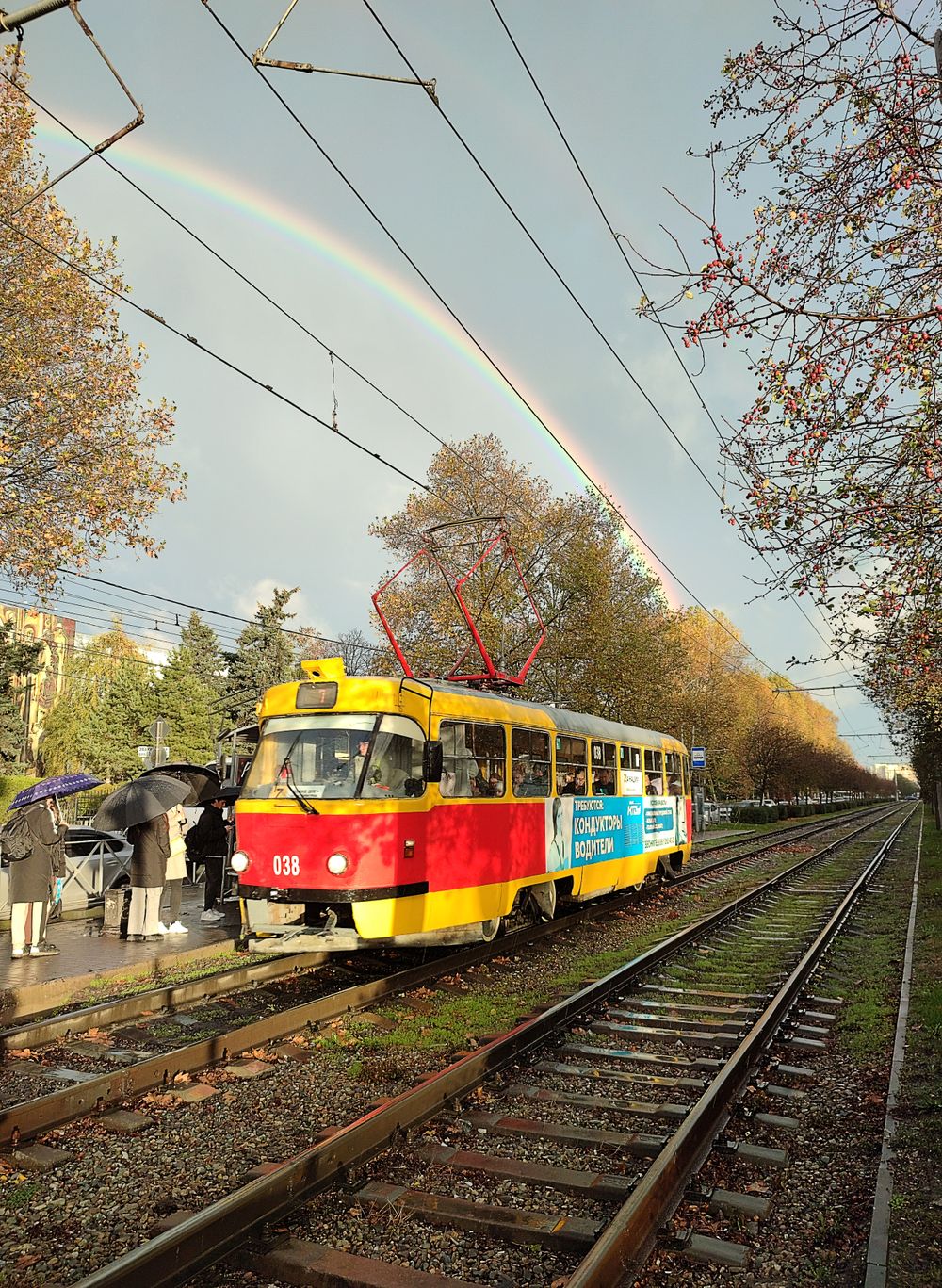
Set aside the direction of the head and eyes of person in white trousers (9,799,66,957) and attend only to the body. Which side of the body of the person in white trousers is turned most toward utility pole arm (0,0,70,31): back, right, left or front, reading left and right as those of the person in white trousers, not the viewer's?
right

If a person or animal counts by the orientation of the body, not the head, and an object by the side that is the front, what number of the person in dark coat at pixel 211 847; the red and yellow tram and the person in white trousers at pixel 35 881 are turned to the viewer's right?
2

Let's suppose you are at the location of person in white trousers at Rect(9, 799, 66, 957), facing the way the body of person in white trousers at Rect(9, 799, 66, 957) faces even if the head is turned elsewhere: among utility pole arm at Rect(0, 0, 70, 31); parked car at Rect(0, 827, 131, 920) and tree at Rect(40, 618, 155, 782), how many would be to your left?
2

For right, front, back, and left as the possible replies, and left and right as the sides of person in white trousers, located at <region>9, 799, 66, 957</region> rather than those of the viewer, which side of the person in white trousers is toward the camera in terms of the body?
right

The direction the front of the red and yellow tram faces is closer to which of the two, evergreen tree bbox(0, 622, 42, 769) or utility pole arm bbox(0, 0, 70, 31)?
the utility pole arm

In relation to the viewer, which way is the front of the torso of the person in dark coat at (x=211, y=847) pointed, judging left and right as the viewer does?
facing to the right of the viewer

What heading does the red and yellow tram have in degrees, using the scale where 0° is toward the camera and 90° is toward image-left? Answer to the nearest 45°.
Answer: approximately 45°

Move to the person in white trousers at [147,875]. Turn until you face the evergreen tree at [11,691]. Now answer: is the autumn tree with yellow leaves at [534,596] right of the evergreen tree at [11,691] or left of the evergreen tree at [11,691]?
right

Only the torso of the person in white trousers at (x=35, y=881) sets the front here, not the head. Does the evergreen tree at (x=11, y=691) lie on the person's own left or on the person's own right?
on the person's own left

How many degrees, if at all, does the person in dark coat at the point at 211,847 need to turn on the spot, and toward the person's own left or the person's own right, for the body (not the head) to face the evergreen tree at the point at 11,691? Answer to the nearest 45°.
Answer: approximately 90° to the person's own left
